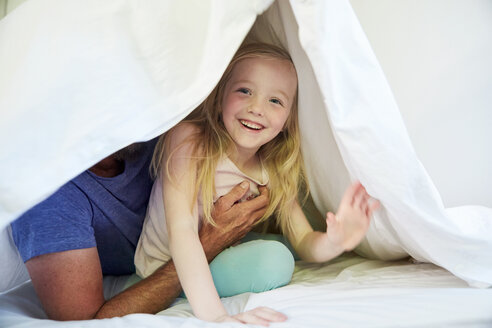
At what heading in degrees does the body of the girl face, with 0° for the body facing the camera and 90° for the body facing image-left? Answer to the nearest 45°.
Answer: approximately 315°
